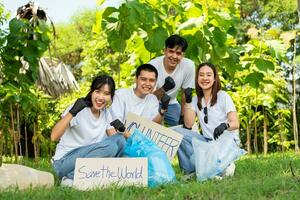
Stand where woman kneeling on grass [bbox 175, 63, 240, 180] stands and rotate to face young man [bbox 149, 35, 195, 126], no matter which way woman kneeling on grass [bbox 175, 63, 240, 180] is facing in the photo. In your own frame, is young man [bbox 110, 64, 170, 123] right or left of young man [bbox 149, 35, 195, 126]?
left

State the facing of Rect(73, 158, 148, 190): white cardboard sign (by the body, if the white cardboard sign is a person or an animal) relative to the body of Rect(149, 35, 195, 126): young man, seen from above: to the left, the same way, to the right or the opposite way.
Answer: the same way

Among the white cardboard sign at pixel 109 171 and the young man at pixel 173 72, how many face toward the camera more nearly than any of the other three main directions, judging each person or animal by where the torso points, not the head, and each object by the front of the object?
2

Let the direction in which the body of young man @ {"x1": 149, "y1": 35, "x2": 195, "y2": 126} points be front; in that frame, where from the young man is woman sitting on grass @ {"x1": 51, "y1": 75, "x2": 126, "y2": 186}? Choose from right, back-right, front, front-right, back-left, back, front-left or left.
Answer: front-right

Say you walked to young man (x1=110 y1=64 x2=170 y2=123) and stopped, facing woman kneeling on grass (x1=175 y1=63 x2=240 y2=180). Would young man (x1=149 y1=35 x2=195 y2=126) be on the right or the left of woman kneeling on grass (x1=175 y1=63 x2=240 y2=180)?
left

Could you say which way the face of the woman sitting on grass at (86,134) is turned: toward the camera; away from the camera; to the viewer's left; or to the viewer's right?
toward the camera

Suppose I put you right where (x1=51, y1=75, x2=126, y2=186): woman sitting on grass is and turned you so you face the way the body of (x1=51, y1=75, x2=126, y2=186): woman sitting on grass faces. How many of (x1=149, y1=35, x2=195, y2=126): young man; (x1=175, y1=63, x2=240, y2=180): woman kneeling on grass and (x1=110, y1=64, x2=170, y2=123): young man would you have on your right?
0

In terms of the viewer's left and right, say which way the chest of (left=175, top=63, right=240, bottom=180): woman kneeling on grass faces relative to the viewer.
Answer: facing the viewer and to the left of the viewer

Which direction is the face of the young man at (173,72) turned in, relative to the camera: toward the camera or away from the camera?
toward the camera

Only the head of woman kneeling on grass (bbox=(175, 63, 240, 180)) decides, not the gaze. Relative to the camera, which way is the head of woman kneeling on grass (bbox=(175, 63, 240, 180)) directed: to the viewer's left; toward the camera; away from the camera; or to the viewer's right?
toward the camera

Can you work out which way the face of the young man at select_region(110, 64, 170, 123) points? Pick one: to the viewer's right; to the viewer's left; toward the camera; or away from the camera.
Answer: toward the camera

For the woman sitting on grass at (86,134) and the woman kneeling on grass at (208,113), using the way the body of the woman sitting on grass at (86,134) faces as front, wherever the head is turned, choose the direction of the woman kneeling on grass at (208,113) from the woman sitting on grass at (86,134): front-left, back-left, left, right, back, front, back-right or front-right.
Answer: front-left

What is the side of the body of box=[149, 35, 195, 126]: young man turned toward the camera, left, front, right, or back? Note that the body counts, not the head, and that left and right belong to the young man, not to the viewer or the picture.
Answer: front

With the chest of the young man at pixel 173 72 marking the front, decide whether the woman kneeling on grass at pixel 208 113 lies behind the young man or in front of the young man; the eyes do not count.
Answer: in front

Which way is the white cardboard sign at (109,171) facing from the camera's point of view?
toward the camera

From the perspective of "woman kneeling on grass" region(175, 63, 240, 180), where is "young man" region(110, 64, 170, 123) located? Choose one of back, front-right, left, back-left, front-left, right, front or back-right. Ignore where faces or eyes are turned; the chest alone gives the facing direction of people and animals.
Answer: front-right
